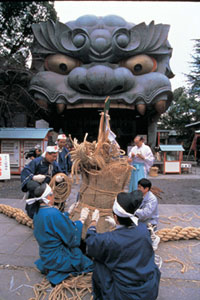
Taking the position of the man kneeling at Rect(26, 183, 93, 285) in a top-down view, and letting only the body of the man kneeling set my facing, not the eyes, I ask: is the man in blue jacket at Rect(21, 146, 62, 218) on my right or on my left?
on my left

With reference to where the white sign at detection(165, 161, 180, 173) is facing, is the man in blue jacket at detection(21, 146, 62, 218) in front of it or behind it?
in front

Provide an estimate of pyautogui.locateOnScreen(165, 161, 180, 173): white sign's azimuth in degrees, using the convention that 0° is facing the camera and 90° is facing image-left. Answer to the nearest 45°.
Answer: approximately 0°

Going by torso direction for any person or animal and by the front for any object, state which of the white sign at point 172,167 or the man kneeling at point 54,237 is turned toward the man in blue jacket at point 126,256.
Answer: the white sign

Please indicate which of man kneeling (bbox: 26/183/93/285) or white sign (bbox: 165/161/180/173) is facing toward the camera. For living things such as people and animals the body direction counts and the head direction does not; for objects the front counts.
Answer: the white sign

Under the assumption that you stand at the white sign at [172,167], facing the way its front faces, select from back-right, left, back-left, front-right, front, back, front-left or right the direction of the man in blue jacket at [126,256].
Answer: front

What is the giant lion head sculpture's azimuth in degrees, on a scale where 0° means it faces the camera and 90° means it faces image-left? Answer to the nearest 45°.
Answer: approximately 0°

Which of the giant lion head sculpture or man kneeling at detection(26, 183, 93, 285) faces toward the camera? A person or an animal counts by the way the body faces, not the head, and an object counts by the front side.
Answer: the giant lion head sculpture

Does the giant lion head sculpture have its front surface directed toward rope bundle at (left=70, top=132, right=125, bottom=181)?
yes

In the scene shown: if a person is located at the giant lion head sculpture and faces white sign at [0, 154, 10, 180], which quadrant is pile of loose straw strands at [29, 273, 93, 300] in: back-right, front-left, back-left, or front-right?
front-left

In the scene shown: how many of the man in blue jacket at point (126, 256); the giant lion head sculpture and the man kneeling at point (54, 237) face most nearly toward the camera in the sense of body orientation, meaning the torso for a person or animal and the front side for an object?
1

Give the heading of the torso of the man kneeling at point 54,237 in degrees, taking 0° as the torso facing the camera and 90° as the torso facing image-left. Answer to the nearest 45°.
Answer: approximately 225°

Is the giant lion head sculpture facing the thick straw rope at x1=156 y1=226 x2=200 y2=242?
yes

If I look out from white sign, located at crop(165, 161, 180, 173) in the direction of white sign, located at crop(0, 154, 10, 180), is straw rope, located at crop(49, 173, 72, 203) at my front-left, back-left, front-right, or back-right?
front-left

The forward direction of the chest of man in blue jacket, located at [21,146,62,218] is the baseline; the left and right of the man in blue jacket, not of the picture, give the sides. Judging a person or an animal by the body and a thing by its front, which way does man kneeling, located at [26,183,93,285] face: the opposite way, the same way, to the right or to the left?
to the left

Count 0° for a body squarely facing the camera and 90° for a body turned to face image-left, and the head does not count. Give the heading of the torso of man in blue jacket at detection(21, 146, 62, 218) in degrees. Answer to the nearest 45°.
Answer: approximately 315°

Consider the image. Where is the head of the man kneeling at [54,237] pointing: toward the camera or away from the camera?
away from the camera

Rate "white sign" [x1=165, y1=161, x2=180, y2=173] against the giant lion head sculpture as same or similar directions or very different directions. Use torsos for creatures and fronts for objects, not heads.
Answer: same or similar directions
